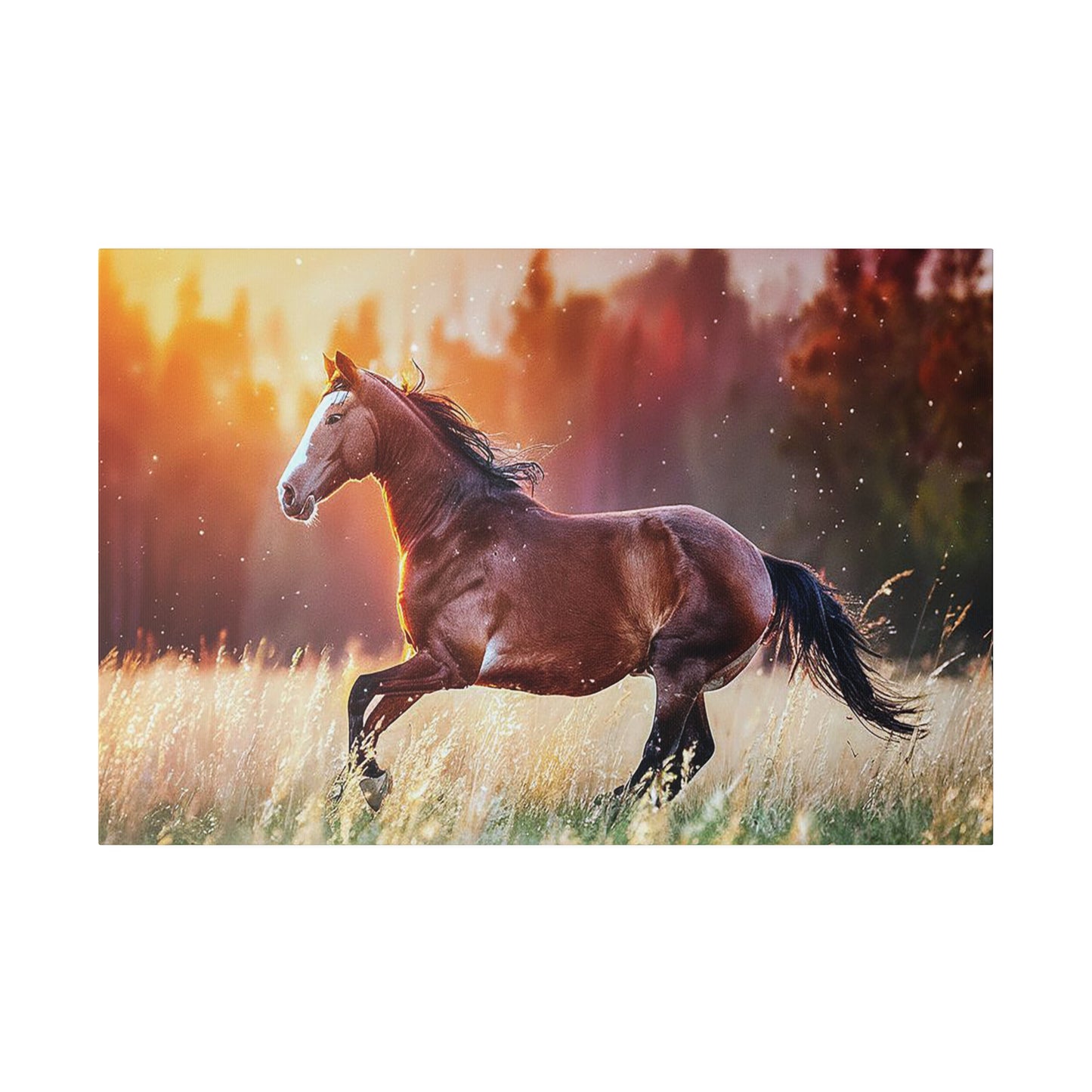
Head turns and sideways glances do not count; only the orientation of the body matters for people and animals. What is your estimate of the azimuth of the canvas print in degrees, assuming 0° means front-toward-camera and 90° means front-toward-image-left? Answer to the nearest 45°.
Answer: approximately 0°
